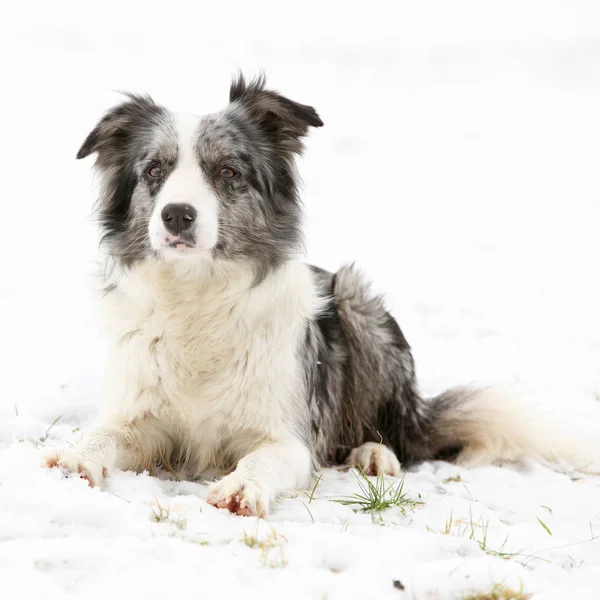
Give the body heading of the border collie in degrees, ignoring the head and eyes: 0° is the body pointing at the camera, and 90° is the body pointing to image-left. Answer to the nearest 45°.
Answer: approximately 45°
